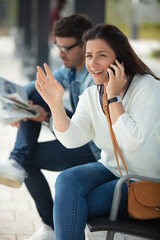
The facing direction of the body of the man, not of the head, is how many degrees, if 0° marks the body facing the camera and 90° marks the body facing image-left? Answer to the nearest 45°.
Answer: approximately 45°

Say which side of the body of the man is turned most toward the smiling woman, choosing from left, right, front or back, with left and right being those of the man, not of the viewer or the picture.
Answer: left

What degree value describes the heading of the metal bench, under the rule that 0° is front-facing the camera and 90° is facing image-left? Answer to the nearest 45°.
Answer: approximately 90°

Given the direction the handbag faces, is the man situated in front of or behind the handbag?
behind
